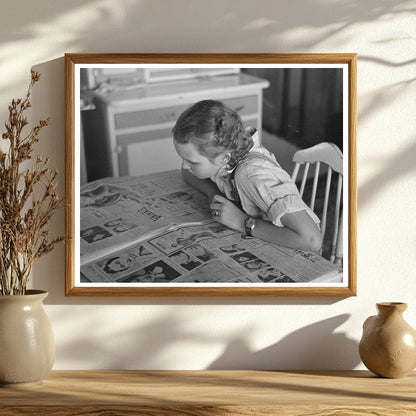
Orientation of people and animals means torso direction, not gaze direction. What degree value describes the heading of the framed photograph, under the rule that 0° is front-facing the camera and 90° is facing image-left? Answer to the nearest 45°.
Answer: approximately 0°

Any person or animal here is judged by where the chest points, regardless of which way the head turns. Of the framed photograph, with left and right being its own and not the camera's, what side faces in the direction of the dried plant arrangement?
right

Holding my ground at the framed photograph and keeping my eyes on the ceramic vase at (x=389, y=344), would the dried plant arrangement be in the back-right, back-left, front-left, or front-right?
back-right

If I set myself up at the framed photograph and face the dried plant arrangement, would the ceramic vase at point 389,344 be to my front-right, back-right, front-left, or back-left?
back-left

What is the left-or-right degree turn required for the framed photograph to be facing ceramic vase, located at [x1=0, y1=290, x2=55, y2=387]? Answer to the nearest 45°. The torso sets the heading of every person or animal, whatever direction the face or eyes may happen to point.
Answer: approximately 45° to its right

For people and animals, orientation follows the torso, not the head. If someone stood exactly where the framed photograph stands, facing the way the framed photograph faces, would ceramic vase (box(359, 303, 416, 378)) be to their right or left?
on their left

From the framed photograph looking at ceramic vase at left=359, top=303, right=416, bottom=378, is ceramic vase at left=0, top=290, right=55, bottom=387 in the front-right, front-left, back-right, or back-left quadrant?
back-right
